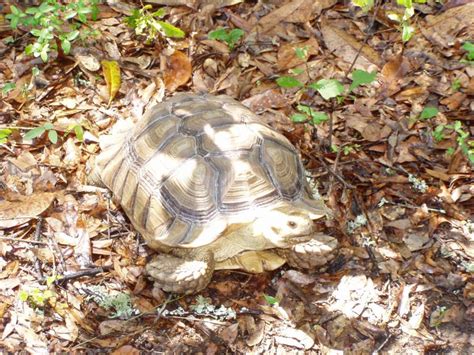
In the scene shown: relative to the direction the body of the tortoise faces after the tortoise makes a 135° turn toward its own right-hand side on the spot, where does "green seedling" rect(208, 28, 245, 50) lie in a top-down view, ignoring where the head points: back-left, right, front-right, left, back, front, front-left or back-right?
right

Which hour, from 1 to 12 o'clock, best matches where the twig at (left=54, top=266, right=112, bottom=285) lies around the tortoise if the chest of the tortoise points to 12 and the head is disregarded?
The twig is roughly at 4 o'clock from the tortoise.

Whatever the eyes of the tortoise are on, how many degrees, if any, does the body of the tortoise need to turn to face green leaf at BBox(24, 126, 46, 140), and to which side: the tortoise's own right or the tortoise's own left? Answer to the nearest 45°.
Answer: approximately 180°

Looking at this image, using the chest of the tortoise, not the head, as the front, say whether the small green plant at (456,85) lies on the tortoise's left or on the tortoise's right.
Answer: on the tortoise's left

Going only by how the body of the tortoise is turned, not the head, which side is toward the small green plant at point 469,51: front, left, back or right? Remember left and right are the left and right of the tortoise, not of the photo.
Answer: left

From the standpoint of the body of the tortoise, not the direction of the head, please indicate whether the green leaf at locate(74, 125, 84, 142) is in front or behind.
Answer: behind

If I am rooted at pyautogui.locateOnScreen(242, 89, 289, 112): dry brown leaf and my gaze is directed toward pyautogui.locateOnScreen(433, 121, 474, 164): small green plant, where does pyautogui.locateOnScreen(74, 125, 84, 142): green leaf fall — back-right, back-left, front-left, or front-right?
back-right

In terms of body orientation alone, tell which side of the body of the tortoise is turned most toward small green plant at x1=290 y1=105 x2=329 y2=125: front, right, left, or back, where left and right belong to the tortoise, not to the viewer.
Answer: left

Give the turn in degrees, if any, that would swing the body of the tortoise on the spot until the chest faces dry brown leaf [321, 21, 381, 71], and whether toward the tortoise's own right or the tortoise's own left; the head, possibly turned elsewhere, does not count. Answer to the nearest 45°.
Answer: approximately 90° to the tortoise's own left

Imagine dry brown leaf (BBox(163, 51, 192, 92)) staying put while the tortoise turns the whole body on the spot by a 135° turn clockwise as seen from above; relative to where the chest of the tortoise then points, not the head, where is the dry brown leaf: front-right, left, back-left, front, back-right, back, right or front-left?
right

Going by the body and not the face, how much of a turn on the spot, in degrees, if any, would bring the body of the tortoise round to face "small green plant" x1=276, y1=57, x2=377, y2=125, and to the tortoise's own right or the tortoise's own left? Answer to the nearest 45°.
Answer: approximately 90° to the tortoise's own left

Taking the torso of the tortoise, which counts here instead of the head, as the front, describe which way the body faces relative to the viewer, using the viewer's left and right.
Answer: facing the viewer and to the right of the viewer

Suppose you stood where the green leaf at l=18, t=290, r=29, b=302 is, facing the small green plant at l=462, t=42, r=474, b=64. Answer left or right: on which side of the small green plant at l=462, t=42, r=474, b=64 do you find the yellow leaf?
left
